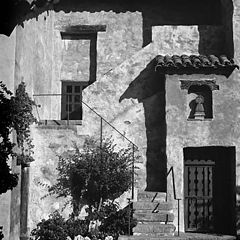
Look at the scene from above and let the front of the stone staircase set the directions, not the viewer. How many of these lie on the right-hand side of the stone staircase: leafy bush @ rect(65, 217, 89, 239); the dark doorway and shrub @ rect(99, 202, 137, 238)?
2

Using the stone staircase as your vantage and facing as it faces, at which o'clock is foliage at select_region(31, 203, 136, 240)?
The foliage is roughly at 3 o'clock from the stone staircase.

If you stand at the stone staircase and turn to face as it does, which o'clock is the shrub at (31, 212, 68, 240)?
The shrub is roughly at 3 o'clock from the stone staircase.

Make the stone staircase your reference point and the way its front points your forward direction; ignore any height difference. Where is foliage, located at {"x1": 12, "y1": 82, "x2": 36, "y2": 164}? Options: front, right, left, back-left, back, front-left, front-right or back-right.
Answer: right

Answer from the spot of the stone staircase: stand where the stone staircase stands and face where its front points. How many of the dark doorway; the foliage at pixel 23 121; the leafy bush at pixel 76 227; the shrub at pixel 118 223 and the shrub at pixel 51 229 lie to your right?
4

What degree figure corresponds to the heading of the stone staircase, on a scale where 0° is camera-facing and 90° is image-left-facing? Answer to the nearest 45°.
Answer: approximately 0°

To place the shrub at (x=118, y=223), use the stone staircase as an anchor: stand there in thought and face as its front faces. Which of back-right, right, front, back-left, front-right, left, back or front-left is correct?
right

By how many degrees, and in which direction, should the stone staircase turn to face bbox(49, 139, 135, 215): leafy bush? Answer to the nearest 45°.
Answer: approximately 135° to its right

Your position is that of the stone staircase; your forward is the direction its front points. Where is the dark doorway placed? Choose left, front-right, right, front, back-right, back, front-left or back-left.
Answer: back-left

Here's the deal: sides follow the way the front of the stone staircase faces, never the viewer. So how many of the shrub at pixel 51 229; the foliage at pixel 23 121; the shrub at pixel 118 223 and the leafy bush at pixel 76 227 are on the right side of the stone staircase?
4
